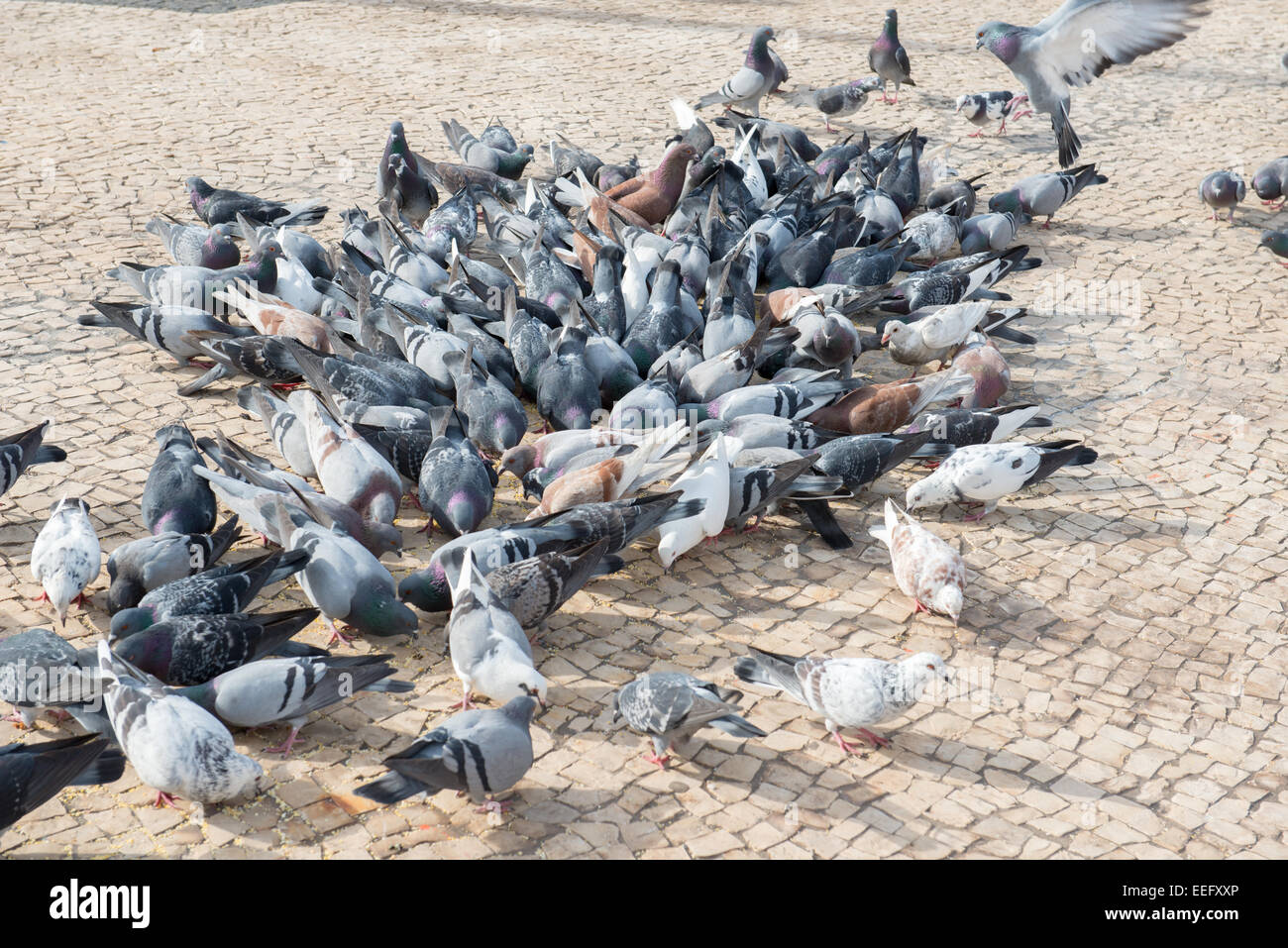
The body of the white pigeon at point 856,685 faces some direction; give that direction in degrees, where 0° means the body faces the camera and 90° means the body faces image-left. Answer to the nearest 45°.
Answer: approximately 270°

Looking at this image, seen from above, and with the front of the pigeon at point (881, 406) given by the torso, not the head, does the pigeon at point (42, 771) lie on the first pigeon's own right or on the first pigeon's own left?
on the first pigeon's own left

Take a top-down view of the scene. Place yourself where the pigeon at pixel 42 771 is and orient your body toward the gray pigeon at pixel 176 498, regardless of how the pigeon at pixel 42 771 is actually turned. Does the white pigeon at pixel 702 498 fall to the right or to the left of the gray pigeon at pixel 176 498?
right

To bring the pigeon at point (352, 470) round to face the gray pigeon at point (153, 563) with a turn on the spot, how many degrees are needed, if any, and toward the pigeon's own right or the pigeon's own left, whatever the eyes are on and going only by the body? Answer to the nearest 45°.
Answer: approximately 90° to the pigeon's own right

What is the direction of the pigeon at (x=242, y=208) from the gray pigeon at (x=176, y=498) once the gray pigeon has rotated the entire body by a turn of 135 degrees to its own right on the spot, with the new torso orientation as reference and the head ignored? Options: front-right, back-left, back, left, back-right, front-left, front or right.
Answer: front-right

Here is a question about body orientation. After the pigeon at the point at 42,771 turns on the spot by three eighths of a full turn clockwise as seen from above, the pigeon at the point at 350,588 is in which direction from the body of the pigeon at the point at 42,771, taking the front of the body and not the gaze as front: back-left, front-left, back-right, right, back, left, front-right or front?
front

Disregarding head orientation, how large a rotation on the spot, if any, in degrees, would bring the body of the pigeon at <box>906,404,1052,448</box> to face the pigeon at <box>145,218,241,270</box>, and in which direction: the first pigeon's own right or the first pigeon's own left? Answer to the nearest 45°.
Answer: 0° — it already faces it

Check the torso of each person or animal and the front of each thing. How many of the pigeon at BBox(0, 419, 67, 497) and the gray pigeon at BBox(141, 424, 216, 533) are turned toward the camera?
1

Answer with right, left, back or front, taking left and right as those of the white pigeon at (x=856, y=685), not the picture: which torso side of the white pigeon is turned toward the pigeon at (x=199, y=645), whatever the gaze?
back

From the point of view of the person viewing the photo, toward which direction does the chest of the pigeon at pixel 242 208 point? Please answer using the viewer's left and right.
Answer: facing to the left of the viewer

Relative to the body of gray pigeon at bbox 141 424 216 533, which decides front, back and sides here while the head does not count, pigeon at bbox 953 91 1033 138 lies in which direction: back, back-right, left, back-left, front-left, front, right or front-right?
back-left

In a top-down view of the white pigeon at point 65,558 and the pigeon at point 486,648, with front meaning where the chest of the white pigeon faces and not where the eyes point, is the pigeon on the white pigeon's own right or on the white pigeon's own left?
on the white pigeon's own left
